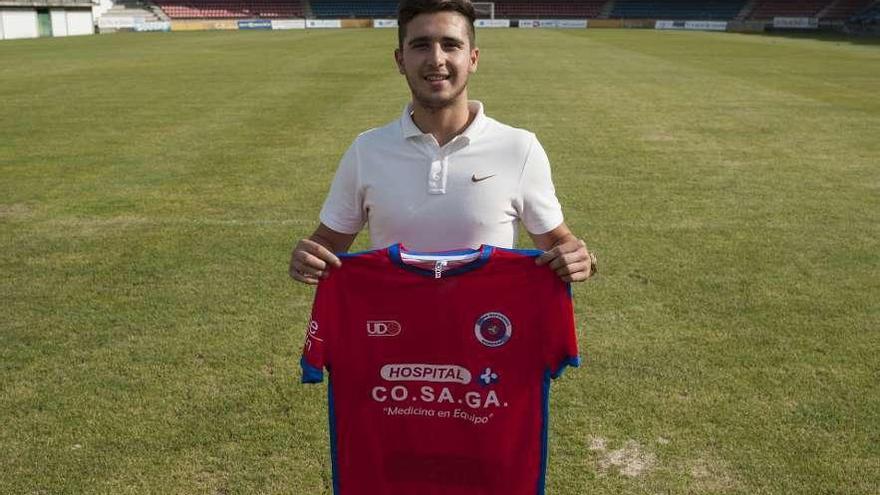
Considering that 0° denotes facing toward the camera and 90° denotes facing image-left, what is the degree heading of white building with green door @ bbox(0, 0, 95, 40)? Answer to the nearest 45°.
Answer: approximately 315°

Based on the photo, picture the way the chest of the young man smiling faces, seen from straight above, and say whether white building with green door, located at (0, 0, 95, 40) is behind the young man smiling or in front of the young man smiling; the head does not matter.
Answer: behind

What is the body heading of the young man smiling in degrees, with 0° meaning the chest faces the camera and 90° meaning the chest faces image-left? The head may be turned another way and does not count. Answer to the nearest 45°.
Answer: approximately 0°
